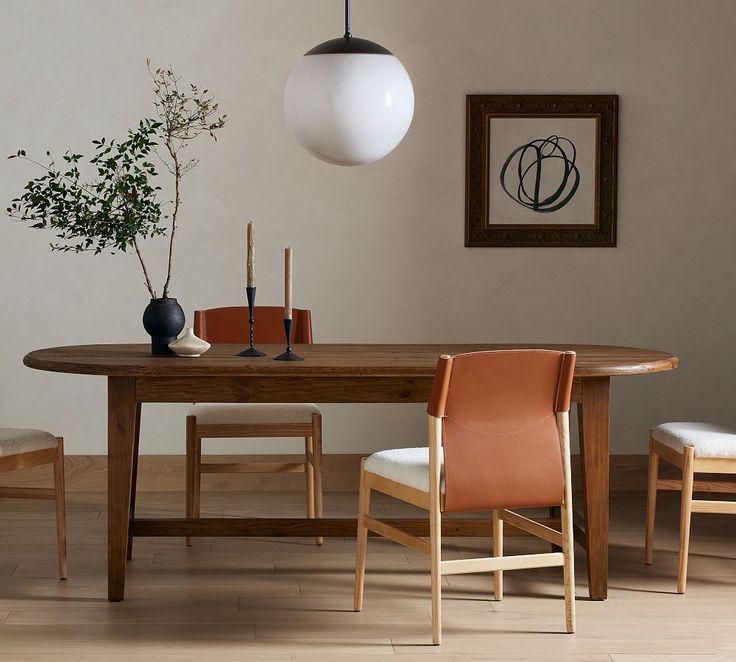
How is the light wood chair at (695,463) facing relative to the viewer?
to the viewer's left

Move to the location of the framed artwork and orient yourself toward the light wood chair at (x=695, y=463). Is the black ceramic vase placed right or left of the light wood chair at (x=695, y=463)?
right

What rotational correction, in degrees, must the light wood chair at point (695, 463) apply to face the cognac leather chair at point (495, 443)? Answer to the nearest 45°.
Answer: approximately 45° to its left

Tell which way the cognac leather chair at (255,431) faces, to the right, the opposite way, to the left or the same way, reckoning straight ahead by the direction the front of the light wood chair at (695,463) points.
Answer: to the left

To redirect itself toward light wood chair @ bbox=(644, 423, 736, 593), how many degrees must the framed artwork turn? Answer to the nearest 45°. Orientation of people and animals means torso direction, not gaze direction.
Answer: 0° — it already faces it

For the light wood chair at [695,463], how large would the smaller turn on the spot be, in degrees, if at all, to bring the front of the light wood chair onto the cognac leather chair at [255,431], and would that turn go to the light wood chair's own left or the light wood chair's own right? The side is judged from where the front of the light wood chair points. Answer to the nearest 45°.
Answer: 0° — it already faces it

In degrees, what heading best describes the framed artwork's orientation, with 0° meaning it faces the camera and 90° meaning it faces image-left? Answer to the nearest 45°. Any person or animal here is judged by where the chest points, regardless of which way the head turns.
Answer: approximately 0°

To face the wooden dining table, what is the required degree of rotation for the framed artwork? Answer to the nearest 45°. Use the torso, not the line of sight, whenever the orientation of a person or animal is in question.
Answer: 0° — it already faces it

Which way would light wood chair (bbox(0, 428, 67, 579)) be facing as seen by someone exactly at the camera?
facing to the right of the viewer

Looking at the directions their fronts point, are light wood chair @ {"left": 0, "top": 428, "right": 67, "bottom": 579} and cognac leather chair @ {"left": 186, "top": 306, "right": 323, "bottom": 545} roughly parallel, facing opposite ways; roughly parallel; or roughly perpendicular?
roughly perpendicular
